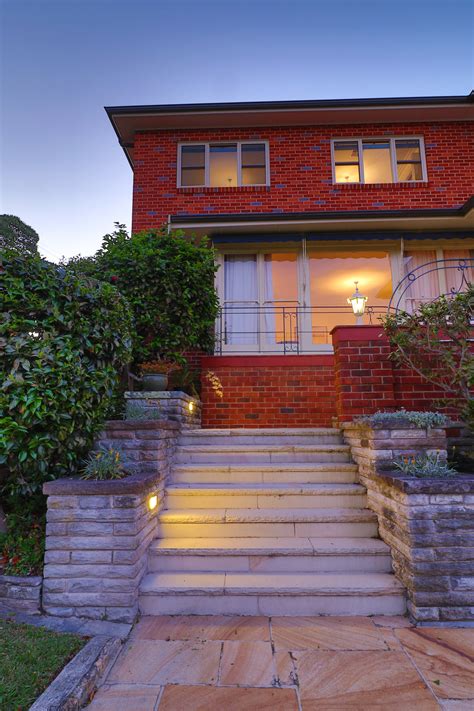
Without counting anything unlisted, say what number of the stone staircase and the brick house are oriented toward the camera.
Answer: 2

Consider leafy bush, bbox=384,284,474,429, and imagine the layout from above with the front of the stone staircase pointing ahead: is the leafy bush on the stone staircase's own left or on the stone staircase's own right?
on the stone staircase's own left

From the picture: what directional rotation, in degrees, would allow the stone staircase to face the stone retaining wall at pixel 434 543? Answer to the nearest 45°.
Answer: approximately 90° to its left

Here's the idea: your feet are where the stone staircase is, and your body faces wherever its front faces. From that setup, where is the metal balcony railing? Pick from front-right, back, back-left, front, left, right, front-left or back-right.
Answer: back

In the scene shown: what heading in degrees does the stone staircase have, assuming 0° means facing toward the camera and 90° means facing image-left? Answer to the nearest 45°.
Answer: approximately 0°

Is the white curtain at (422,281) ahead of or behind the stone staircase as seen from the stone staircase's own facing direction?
behind

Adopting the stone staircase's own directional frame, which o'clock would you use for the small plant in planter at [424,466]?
The small plant in planter is roughly at 9 o'clock from the stone staircase.
